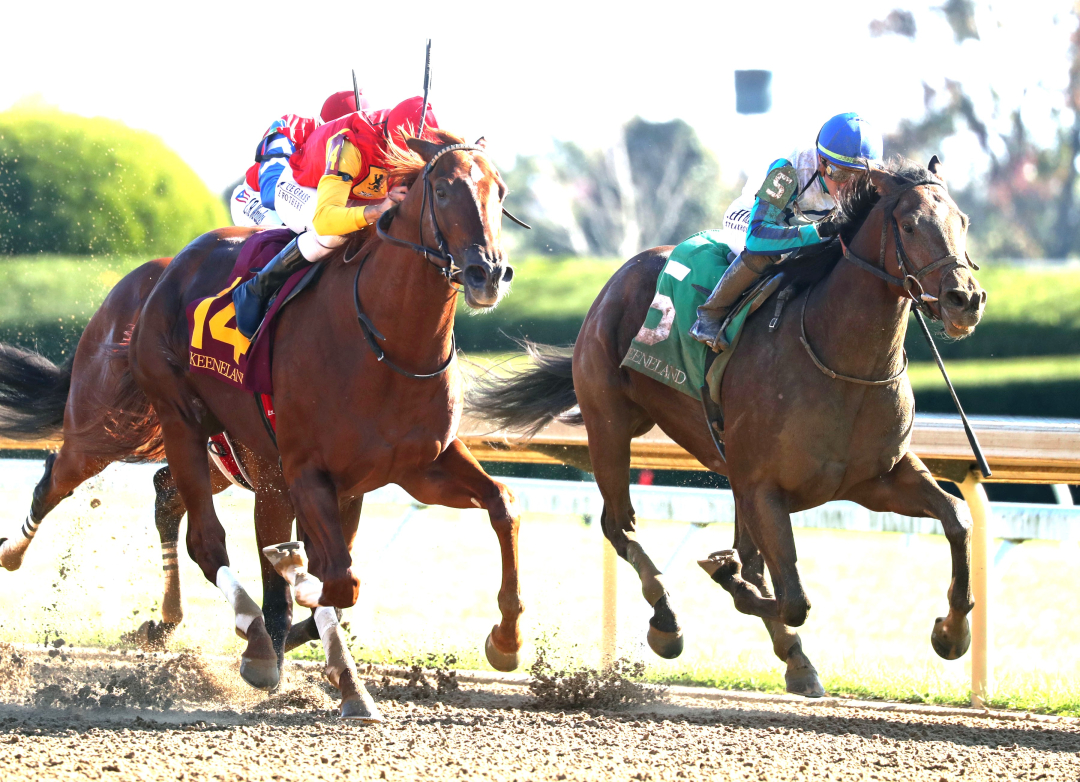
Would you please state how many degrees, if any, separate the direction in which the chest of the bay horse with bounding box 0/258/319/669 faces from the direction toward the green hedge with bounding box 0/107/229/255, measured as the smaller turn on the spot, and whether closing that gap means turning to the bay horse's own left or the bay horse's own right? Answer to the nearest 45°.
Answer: approximately 135° to the bay horse's own left

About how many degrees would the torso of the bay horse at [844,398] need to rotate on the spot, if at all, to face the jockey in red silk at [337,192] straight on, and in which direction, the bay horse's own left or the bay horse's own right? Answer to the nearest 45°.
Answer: approximately 135° to the bay horse's own right

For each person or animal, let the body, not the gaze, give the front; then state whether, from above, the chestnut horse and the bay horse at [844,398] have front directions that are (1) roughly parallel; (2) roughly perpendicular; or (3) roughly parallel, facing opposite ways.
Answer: roughly parallel

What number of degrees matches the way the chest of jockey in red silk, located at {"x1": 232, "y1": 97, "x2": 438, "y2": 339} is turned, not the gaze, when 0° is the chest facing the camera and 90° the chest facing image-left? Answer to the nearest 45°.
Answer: approximately 315°

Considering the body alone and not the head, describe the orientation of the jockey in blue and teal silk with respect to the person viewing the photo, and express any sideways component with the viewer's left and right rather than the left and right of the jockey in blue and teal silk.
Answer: facing the viewer and to the right of the viewer

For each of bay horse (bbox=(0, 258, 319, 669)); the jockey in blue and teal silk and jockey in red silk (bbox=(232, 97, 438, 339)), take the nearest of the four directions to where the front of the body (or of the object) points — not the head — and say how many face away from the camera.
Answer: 0

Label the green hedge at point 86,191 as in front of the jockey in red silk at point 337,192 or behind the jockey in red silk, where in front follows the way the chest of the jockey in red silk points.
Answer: behind

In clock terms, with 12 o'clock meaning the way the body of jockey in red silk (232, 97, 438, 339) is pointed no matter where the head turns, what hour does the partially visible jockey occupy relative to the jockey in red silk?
The partially visible jockey is roughly at 7 o'clock from the jockey in red silk.

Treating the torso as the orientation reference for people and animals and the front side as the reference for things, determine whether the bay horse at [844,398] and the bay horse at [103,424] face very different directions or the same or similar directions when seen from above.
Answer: same or similar directions

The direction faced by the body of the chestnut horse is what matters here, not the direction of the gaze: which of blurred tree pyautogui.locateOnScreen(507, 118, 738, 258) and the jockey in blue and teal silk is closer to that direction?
the jockey in blue and teal silk

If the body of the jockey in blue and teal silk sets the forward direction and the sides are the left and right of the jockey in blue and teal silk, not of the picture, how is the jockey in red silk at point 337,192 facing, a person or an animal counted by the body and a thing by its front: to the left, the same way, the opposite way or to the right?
the same way

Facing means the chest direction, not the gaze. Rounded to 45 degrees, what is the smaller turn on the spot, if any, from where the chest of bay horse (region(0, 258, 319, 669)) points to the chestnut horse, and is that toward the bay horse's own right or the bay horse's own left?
0° — it already faces it

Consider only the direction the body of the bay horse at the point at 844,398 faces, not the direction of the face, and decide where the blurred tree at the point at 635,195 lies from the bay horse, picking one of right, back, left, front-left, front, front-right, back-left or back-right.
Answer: back-left
